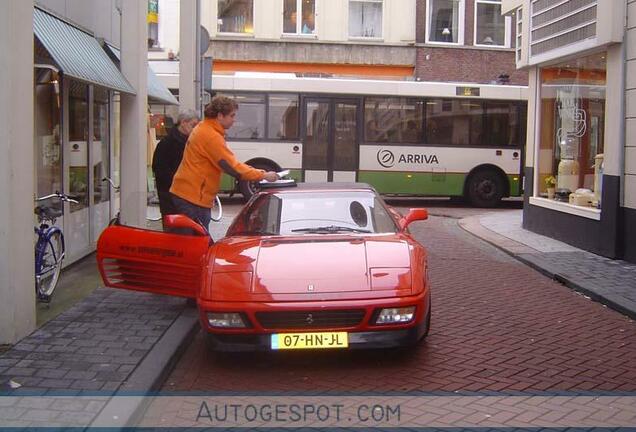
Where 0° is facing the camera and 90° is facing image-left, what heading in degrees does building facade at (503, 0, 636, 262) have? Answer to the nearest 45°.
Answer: approximately 45°

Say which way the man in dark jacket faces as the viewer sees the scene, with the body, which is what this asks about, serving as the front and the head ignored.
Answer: to the viewer's right

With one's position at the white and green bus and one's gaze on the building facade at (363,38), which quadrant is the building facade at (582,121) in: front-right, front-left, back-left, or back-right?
back-right

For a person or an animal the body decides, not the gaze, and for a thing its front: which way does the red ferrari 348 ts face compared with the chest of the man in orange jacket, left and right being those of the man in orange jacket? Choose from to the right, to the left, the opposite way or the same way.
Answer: to the right

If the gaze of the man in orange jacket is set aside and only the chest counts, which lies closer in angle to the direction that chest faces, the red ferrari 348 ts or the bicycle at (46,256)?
the red ferrari 348 ts

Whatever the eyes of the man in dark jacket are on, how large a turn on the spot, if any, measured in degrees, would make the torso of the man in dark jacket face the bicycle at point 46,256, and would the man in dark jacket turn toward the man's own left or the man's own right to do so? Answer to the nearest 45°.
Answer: approximately 135° to the man's own right

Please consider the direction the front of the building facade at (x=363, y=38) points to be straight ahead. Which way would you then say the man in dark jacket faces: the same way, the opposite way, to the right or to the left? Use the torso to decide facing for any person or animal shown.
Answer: to the left

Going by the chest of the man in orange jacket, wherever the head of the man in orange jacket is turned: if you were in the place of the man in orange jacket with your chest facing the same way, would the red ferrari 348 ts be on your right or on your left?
on your right

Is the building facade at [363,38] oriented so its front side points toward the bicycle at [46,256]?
yes

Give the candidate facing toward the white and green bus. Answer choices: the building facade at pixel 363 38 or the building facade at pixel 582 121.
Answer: the building facade at pixel 363 38

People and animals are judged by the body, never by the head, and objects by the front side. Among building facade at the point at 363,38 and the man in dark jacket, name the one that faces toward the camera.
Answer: the building facade

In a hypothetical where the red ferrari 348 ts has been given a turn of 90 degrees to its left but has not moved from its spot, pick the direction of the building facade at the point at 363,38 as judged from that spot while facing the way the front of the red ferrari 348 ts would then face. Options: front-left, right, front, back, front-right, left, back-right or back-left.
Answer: left

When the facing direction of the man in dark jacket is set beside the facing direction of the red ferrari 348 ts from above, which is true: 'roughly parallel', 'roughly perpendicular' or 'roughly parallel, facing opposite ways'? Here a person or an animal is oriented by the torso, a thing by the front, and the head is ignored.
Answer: roughly perpendicular

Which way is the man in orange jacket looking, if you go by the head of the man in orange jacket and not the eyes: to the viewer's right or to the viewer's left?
to the viewer's right

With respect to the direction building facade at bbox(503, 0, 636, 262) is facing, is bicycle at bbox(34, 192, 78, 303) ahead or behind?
ahead

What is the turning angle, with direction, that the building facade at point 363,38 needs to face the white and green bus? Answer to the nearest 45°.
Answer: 0° — it already faces it

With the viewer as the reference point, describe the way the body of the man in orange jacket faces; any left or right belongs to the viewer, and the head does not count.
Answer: facing to the right of the viewer

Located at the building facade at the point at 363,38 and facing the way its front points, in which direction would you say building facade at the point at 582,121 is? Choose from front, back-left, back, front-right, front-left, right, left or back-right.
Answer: front
